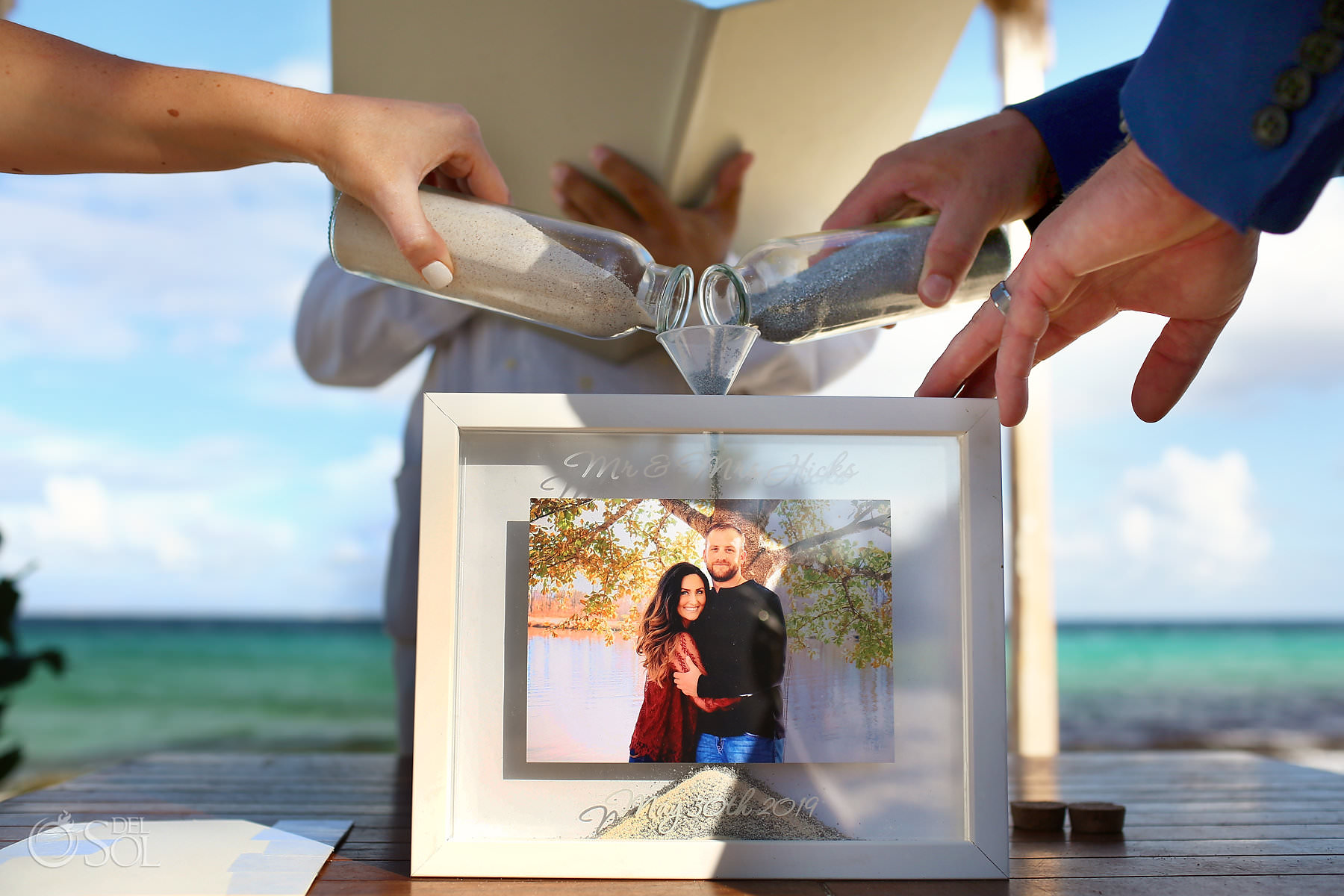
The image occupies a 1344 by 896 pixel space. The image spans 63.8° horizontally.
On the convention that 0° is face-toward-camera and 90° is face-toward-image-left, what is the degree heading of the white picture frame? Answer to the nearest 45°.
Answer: approximately 0°
